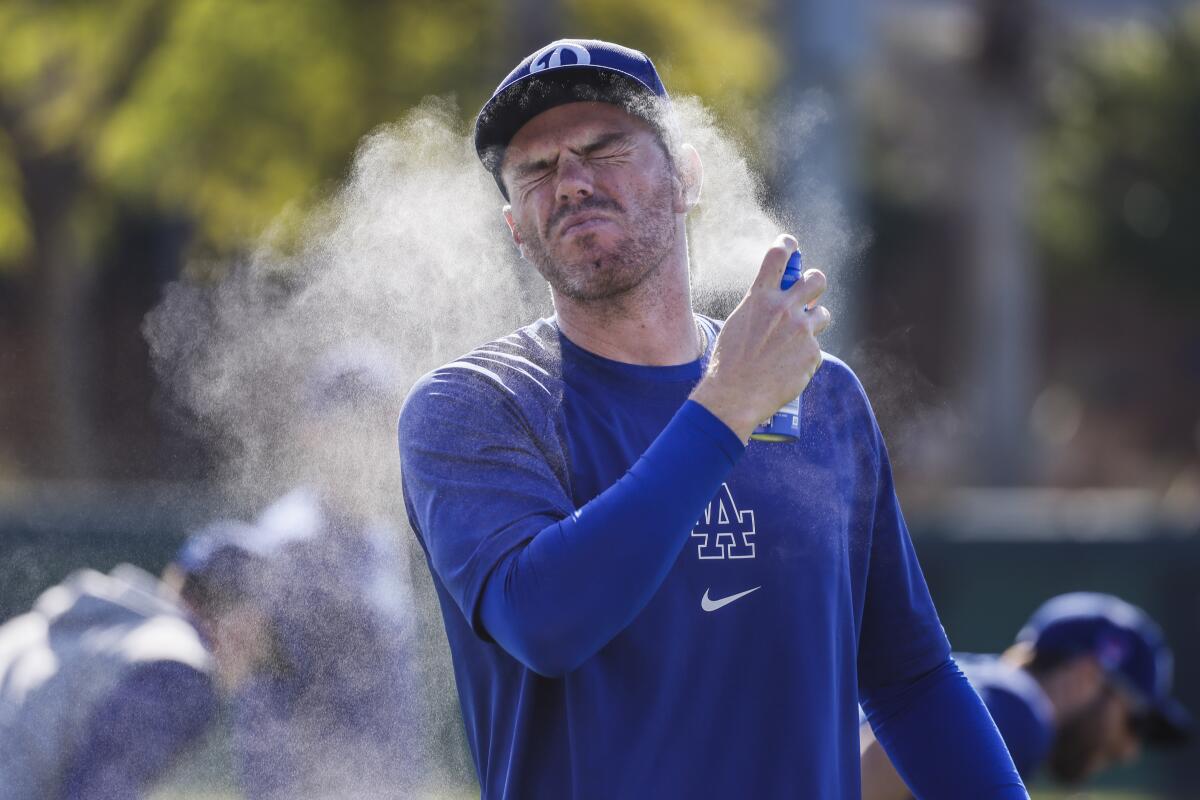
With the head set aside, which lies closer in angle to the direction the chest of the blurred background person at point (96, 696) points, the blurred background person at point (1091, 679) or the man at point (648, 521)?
the blurred background person

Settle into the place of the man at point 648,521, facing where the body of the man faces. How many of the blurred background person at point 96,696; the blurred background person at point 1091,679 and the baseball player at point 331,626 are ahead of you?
0

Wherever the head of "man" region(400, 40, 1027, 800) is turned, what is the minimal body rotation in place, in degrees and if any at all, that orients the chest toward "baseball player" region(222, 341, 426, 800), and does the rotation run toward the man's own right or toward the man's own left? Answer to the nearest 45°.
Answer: approximately 135° to the man's own right

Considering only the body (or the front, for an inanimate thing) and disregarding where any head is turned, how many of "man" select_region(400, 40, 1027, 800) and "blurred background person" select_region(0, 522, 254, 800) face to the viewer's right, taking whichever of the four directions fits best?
1

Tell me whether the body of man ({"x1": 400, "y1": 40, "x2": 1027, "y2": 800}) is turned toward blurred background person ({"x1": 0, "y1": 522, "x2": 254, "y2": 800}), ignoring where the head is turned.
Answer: no

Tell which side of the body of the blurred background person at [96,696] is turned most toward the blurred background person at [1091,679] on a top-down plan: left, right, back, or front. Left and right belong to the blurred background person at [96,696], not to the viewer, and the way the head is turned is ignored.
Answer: front

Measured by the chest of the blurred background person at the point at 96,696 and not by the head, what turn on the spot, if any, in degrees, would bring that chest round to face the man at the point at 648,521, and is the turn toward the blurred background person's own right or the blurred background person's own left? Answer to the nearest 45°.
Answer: approximately 45° to the blurred background person's own right

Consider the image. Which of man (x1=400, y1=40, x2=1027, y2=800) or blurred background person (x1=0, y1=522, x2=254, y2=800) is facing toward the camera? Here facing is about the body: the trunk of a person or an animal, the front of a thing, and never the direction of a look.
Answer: the man

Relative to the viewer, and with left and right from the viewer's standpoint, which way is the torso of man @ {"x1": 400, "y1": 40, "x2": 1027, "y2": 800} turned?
facing the viewer

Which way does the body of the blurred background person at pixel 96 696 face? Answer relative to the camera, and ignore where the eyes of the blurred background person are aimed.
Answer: to the viewer's right

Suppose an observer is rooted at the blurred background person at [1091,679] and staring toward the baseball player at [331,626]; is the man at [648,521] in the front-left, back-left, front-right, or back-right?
front-left

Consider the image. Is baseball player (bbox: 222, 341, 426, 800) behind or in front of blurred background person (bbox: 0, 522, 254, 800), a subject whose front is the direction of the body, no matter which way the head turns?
in front
